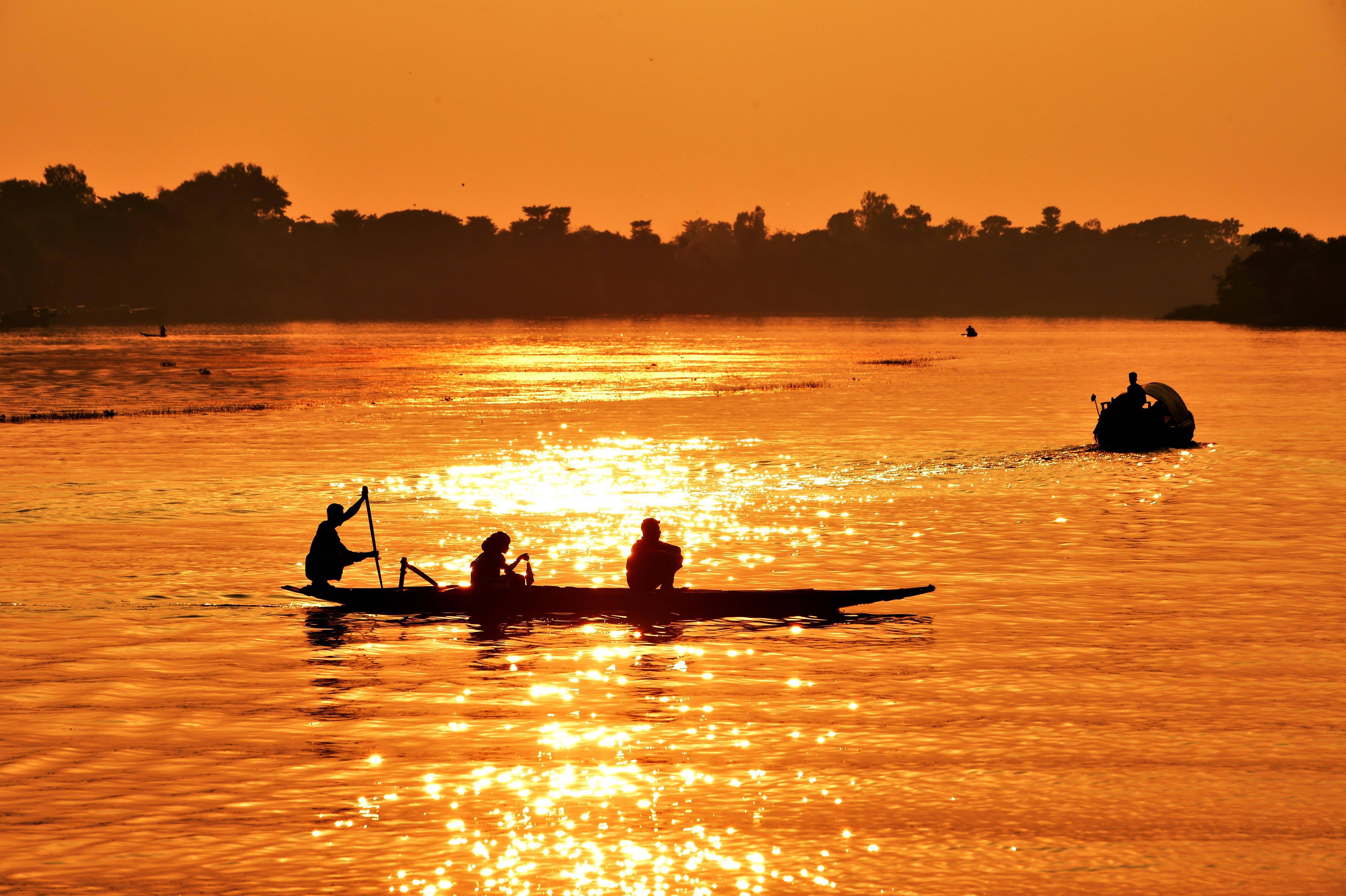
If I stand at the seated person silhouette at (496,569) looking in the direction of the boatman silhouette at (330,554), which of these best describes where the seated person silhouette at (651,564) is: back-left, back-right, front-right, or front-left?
back-right

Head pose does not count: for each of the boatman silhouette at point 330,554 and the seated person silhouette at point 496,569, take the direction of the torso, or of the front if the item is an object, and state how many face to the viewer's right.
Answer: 2

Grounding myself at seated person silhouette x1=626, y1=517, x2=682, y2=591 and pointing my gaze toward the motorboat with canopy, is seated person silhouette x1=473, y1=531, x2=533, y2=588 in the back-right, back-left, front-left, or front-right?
back-left

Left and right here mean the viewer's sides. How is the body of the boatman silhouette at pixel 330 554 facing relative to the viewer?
facing to the right of the viewer

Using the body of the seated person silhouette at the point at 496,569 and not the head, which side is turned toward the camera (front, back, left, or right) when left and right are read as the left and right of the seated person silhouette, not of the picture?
right

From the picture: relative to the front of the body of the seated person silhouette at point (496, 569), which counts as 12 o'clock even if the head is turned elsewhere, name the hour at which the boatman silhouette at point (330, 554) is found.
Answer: The boatman silhouette is roughly at 7 o'clock from the seated person silhouette.

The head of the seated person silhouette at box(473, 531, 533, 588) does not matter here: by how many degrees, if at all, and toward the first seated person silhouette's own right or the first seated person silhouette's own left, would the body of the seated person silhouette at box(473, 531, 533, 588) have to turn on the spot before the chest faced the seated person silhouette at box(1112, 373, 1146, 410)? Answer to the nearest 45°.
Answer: approximately 45° to the first seated person silhouette's own left

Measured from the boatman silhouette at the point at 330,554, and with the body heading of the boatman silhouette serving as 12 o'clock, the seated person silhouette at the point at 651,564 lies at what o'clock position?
The seated person silhouette is roughly at 1 o'clock from the boatman silhouette.

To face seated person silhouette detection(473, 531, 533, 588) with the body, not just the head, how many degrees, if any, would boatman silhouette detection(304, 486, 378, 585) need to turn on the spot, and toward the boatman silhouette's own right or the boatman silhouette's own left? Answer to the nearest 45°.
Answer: approximately 45° to the boatman silhouette's own right
